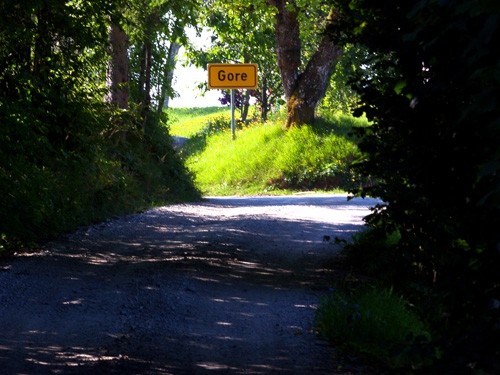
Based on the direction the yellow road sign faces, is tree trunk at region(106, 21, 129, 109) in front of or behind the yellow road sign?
in front

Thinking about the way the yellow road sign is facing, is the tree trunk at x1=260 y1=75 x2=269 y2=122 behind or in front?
behind

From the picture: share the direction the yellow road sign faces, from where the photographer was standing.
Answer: facing the viewer

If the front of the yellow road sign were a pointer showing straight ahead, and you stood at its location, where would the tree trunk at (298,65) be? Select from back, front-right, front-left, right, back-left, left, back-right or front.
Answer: left
